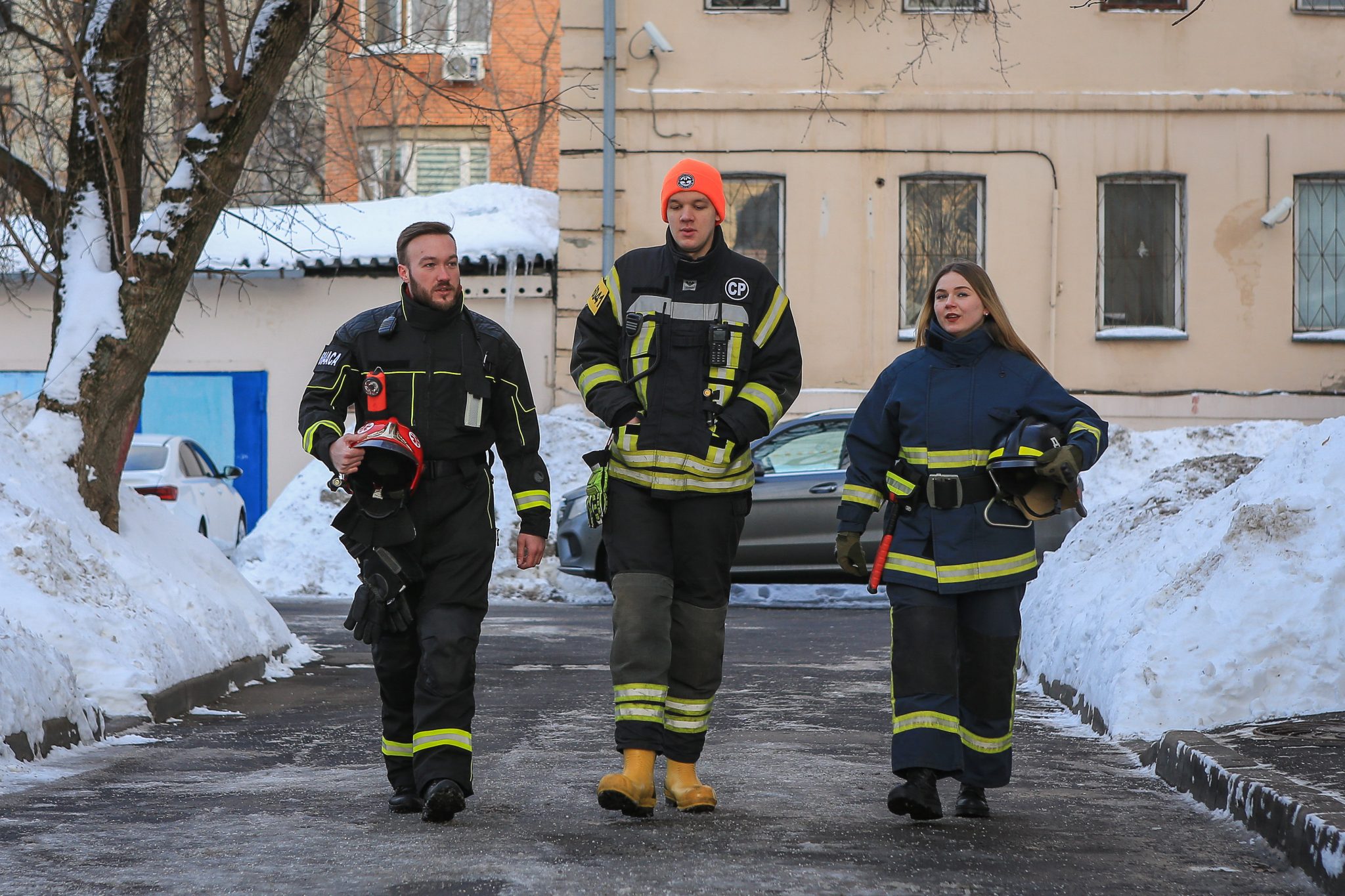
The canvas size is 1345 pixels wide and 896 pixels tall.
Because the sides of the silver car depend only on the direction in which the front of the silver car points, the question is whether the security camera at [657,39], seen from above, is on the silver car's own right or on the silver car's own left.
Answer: on the silver car's own right

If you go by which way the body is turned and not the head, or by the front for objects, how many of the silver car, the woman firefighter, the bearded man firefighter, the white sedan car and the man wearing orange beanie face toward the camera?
3

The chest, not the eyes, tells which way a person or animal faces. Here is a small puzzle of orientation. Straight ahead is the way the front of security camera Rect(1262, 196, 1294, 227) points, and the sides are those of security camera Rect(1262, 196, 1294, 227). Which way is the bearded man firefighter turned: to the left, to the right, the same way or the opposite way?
to the left

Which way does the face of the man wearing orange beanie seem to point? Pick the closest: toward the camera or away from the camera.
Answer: toward the camera

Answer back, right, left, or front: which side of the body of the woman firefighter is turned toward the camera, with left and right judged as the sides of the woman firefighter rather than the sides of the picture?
front

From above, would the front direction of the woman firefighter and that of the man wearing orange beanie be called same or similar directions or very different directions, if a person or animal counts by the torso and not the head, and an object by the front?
same or similar directions

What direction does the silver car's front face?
to the viewer's left

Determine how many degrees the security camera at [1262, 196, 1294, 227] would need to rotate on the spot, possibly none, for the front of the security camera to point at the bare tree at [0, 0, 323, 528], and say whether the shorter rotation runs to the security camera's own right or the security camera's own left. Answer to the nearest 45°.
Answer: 0° — it already faces it

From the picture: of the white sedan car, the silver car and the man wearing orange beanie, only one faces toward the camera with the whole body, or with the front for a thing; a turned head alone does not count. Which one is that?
the man wearing orange beanie

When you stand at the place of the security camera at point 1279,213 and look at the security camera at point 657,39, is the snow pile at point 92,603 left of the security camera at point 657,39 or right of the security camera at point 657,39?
left

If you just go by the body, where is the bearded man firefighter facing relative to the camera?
toward the camera

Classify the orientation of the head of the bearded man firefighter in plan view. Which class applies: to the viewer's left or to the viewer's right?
to the viewer's right

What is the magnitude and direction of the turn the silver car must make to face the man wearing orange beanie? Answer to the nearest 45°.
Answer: approximately 90° to its left

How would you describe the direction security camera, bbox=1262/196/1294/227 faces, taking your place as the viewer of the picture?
facing the viewer and to the left of the viewer

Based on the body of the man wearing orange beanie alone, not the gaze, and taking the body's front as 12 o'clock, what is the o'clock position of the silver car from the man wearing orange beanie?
The silver car is roughly at 6 o'clock from the man wearing orange beanie.

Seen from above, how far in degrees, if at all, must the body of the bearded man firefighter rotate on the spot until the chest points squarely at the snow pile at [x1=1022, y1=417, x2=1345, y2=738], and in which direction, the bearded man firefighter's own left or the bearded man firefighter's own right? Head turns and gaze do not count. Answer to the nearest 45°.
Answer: approximately 90° to the bearded man firefighter's own left

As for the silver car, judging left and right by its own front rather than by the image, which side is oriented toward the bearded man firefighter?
left

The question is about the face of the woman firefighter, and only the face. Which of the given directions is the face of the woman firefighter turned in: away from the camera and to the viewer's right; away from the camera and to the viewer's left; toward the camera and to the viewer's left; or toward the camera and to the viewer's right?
toward the camera and to the viewer's left

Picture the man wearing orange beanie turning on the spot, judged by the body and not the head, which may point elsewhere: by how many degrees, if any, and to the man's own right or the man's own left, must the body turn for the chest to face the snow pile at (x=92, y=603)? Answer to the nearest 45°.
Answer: approximately 135° to the man's own right
